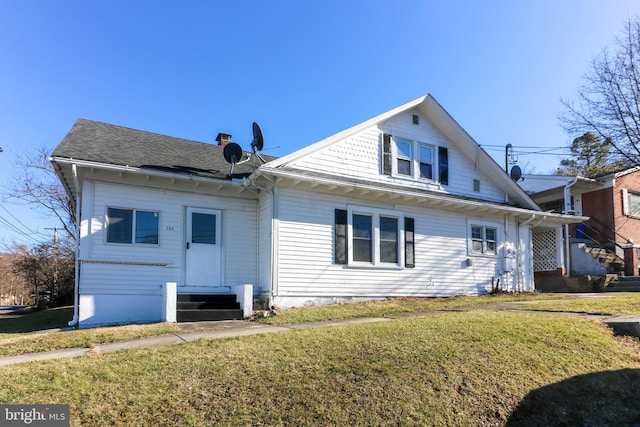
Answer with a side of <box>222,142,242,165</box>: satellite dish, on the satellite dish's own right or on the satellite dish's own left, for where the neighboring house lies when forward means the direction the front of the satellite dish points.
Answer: on the satellite dish's own left

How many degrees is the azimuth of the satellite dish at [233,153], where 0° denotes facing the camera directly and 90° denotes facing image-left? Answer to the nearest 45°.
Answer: approximately 0°
